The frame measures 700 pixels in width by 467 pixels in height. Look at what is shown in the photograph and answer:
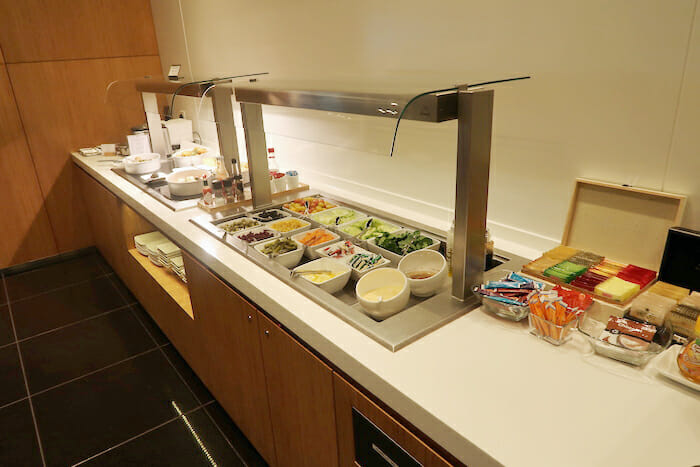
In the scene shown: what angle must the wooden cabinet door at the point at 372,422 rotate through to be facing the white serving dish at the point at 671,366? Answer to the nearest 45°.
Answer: approximately 135° to its left

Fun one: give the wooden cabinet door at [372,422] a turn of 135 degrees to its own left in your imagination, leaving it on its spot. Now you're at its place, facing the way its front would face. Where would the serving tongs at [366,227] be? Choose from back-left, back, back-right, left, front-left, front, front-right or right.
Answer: left

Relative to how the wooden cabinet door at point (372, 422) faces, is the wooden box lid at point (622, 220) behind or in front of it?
behind

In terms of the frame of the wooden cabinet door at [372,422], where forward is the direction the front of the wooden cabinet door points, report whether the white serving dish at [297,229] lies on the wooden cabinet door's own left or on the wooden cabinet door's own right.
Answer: on the wooden cabinet door's own right

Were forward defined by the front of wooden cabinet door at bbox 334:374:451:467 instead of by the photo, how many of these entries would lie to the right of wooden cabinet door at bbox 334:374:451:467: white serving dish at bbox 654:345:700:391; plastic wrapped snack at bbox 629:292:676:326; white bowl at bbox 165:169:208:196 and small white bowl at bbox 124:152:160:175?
2

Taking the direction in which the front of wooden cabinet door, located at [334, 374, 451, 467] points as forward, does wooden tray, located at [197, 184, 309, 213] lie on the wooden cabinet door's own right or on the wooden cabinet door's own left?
on the wooden cabinet door's own right

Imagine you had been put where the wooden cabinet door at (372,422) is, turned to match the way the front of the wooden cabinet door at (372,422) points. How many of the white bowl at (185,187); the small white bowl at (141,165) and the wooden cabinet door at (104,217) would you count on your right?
3

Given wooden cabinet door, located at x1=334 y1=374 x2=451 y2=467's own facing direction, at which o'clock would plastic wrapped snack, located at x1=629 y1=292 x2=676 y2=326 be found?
The plastic wrapped snack is roughly at 7 o'clock from the wooden cabinet door.

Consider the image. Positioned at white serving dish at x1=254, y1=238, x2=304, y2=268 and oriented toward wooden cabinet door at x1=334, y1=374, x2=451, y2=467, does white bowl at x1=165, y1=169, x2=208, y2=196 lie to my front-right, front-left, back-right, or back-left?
back-right

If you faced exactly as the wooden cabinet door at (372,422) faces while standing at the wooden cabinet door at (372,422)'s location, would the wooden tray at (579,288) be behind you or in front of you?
behind

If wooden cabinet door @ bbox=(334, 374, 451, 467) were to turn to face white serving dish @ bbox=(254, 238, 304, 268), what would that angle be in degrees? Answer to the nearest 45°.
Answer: approximately 90° to its right

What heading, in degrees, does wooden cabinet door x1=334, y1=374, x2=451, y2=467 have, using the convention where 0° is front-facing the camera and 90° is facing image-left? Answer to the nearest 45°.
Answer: approximately 45°

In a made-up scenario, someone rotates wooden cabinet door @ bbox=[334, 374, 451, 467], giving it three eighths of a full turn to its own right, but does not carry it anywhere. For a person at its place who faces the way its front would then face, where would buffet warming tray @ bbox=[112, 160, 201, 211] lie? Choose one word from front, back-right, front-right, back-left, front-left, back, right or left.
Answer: front-left
